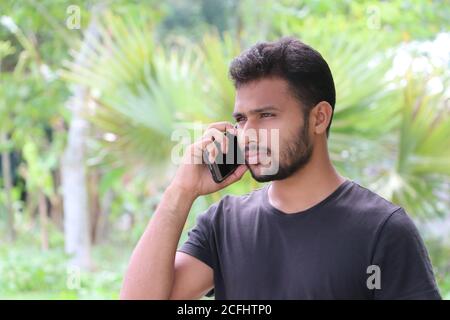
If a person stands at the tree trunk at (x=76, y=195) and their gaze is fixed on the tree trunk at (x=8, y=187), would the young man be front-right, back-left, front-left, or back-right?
back-left

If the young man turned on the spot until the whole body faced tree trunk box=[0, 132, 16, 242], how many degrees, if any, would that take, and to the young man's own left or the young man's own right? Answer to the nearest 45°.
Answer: approximately 90° to the young man's own right

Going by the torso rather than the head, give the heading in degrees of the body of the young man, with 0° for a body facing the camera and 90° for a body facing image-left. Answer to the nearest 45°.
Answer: approximately 45°

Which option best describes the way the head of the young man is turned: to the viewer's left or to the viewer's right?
to the viewer's left

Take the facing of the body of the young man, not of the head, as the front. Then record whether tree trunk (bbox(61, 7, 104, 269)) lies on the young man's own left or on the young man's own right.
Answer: on the young man's own right
